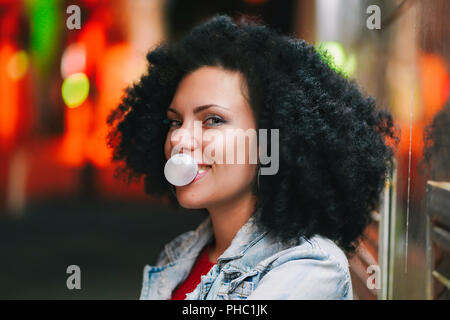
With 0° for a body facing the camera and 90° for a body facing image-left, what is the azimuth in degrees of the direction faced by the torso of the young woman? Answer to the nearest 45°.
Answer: approximately 45°
